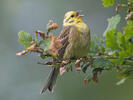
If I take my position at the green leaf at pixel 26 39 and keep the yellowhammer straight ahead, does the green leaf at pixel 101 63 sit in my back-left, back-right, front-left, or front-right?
front-right

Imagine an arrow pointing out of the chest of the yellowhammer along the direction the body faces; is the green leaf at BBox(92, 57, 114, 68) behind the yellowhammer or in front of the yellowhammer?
in front

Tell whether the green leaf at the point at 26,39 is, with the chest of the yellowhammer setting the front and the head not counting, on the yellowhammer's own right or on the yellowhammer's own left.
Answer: on the yellowhammer's own right

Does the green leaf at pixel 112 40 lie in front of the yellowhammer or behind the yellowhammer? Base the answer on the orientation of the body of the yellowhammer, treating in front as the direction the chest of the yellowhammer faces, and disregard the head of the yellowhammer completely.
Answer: in front
